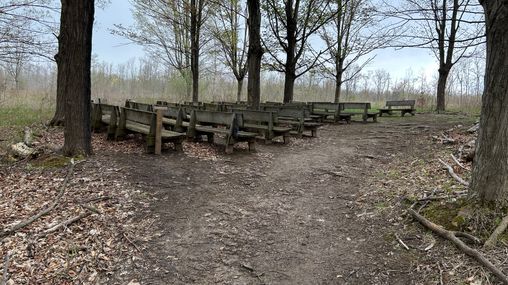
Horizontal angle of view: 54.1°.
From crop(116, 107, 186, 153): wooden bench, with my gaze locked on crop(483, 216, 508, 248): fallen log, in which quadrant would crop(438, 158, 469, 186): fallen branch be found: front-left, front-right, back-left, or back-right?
front-left

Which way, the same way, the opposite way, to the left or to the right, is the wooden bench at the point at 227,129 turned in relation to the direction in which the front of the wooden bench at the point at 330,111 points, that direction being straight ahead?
the same way

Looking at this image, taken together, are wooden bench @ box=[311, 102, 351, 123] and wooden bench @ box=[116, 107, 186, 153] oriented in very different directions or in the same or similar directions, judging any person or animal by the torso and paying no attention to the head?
same or similar directions
